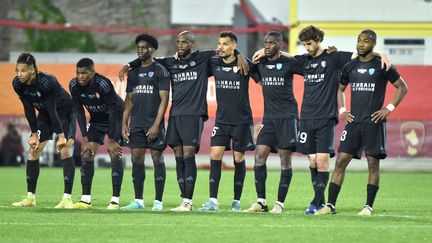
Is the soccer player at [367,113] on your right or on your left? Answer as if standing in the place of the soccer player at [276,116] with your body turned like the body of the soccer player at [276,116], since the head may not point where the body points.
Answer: on your left

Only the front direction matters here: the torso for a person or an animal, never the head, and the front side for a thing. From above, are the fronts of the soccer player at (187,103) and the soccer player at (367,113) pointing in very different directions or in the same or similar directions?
same or similar directions

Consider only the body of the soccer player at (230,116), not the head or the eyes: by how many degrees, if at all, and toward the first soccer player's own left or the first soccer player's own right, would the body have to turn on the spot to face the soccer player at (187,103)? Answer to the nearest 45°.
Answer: approximately 45° to the first soccer player's own right

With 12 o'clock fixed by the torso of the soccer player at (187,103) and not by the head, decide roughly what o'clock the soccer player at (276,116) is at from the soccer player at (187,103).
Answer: the soccer player at (276,116) is roughly at 8 o'clock from the soccer player at (187,103).

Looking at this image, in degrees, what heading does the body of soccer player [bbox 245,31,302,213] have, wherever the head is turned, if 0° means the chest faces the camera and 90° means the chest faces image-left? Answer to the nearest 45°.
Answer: approximately 45°

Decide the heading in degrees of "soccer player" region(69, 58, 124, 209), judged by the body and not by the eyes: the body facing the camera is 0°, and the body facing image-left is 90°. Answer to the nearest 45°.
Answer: approximately 45°

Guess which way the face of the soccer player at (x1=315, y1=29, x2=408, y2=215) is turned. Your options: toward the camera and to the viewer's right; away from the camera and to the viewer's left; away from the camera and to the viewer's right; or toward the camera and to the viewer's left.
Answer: toward the camera and to the viewer's left

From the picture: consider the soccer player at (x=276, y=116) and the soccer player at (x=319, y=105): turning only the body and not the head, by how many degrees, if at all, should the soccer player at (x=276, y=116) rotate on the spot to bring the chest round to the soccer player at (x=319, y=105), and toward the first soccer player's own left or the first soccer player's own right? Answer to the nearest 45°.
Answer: approximately 135° to the first soccer player's own left

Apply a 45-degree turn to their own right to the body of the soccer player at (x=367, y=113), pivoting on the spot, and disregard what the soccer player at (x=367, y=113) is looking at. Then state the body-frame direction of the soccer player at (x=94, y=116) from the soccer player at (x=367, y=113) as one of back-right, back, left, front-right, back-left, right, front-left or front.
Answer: front

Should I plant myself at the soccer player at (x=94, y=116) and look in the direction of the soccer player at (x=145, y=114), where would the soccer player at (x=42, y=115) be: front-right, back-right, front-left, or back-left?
back-right

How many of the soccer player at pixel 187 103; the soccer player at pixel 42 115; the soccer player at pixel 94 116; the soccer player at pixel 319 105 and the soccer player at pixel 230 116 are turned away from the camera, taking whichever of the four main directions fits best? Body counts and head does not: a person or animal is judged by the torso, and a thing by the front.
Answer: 0

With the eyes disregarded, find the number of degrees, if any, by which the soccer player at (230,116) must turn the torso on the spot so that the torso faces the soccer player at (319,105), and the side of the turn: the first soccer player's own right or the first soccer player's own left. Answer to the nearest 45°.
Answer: approximately 135° to the first soccer player's own left

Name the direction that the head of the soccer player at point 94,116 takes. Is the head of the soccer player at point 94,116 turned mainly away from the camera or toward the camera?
toward the camera

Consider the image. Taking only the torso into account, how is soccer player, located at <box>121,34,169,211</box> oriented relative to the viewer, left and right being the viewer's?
facing the viewer and to the left of the viewer
